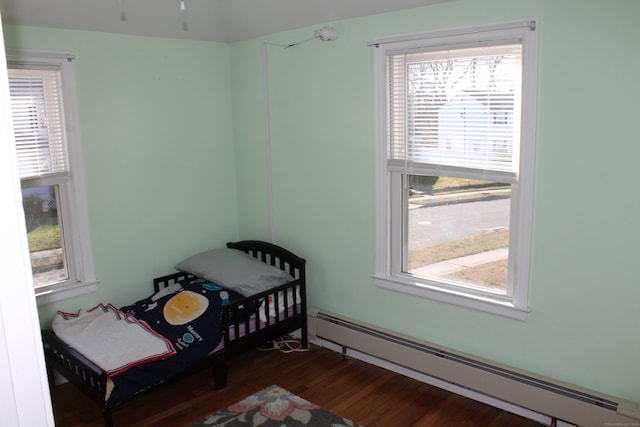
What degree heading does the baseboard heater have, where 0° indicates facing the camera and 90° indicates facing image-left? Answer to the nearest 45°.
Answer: approximately 45°

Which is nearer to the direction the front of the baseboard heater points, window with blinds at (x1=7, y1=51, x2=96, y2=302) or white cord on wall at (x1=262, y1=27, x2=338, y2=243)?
the window with blinds

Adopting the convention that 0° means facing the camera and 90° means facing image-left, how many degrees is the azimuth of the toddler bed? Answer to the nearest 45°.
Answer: approximately 45°

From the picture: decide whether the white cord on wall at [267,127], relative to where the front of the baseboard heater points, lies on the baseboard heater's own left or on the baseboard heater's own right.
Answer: on the baseboard heater's own right

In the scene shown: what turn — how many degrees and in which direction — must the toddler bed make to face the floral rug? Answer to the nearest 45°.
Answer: approximately 90° to its left

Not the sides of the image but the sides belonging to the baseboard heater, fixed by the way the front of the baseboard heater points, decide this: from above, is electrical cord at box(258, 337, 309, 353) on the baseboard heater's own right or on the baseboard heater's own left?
on the baseboard heater's own right
